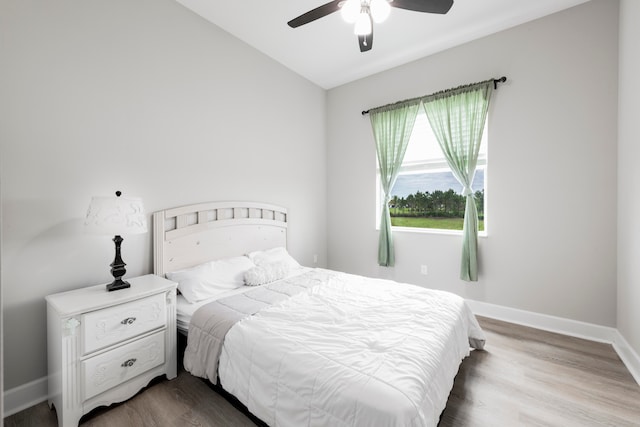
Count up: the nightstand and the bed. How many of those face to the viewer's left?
0

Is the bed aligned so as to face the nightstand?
no

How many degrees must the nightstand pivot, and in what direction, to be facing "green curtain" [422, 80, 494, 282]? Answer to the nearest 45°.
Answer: approximately 45° to its left

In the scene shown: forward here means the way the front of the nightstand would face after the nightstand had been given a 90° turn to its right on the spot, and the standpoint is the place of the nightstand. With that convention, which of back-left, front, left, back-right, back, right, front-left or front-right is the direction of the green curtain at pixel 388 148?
back-left

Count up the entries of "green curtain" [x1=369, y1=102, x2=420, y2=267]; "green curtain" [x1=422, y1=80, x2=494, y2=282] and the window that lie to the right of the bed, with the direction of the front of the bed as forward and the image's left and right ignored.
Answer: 0

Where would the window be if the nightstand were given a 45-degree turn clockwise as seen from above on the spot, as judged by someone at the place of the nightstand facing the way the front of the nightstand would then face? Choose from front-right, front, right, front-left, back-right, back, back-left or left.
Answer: left

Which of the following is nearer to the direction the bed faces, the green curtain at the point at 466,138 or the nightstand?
the green curtain

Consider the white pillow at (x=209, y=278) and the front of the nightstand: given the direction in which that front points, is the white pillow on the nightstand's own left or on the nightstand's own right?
on the nightstand's own left

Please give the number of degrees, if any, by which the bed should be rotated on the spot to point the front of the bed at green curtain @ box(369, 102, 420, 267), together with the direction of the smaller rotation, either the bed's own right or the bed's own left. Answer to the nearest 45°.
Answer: approximately 90° to the bed's own left

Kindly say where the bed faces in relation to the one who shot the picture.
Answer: facing the viewer and to the right of the viewer
